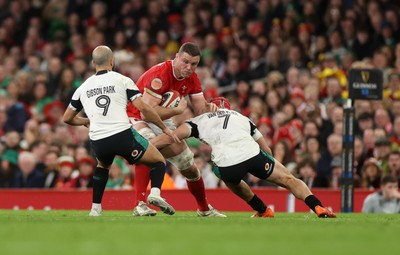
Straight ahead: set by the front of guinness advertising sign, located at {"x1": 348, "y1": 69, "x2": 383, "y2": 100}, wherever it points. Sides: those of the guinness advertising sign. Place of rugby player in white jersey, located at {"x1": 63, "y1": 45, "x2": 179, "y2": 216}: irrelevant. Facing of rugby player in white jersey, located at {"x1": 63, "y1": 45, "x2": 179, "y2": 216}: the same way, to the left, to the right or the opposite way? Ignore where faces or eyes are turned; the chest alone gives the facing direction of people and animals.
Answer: the opposite way

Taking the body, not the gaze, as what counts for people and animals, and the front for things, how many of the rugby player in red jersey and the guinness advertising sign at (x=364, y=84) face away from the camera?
0

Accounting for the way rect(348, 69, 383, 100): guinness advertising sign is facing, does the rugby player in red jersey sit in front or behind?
in front

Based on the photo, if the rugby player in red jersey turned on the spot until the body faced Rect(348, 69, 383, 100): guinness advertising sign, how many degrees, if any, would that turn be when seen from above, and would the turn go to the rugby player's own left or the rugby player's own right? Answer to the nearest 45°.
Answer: approximately 90° to the rugby player's own left

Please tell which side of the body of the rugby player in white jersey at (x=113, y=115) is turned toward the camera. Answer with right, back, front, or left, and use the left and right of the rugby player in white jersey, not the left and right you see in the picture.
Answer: back

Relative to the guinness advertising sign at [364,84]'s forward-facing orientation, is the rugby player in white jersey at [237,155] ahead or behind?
ahead

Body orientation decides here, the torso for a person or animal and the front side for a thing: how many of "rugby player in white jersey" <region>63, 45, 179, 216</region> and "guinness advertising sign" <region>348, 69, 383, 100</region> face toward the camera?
1
